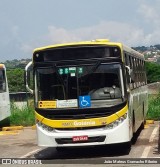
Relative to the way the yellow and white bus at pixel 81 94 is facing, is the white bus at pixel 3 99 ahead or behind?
behind

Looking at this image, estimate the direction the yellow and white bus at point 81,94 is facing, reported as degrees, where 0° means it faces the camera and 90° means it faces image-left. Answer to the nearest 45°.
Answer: approximately 0°
